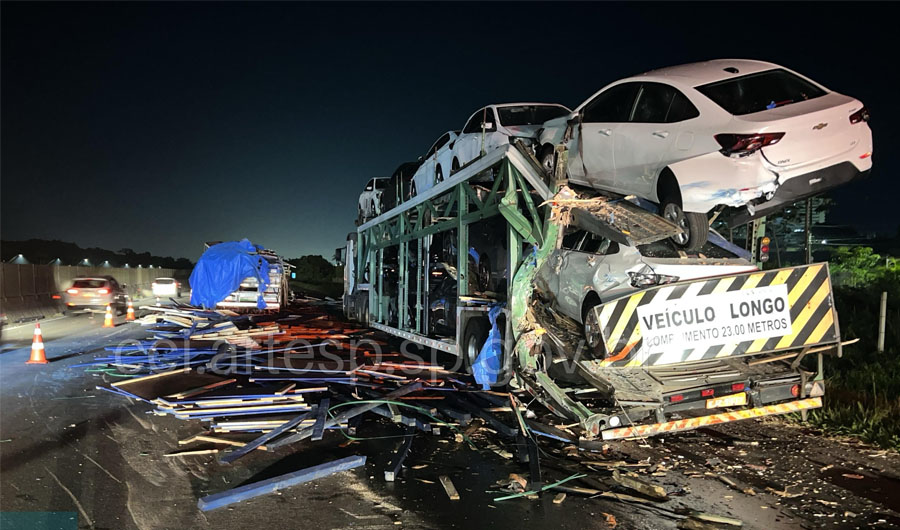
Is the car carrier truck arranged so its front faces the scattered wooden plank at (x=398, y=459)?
no

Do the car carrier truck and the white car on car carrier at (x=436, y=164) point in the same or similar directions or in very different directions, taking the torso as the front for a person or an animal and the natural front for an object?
same or similar directions

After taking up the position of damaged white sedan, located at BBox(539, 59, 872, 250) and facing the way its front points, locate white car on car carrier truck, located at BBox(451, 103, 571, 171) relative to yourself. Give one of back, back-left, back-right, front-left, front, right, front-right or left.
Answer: front

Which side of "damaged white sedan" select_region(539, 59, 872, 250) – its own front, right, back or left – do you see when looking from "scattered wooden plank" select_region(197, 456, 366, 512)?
left

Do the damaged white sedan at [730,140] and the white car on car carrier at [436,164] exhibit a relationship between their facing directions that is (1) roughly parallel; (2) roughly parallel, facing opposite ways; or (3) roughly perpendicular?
roughly parallel

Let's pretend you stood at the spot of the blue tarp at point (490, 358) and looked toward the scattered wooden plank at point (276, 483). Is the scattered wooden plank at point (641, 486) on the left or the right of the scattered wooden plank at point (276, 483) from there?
left

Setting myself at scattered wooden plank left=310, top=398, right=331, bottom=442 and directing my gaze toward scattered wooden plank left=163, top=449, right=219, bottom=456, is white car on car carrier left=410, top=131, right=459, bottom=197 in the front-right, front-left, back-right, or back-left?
back-right

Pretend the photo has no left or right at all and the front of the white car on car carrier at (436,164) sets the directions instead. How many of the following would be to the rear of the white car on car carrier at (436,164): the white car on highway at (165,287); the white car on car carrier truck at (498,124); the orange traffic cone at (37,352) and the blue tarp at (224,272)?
1

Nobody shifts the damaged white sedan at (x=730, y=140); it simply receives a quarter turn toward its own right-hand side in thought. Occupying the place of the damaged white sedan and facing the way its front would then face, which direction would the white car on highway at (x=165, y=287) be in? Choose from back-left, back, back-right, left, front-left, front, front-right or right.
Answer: left

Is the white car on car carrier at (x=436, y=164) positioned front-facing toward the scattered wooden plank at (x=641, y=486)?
no

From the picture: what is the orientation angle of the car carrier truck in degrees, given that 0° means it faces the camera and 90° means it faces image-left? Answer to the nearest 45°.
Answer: approximately 135°

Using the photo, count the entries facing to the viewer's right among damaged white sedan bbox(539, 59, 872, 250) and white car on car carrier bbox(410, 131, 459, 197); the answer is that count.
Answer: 0

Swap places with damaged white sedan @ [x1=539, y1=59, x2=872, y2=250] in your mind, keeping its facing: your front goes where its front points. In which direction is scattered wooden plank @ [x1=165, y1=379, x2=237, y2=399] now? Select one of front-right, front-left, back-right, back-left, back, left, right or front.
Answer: front-left

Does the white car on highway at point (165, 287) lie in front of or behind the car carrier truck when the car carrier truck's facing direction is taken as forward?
in front

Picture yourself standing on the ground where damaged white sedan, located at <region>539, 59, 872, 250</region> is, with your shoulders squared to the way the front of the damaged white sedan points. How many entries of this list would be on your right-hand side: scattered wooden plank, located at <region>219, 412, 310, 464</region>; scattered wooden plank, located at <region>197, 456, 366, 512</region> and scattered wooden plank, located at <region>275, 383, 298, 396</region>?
0
